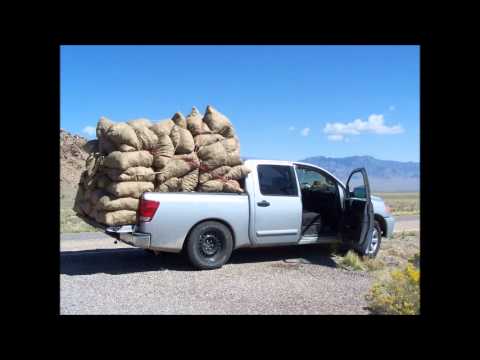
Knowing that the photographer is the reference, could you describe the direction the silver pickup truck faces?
facing away from the viewer and to the right of the viewer
